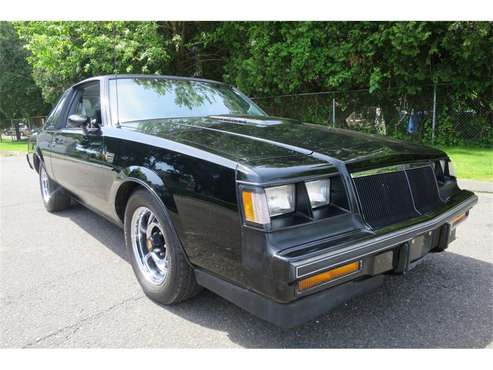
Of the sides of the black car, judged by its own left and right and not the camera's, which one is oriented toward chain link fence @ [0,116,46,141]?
back

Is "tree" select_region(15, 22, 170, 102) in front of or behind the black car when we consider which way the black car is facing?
behind

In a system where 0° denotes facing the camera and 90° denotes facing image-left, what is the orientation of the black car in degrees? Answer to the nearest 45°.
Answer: approximately 315°

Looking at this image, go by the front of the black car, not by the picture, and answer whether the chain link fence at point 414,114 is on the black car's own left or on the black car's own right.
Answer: on the black car's own left

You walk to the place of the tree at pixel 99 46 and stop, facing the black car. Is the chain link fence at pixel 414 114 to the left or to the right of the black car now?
left

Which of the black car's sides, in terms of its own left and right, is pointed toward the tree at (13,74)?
back
